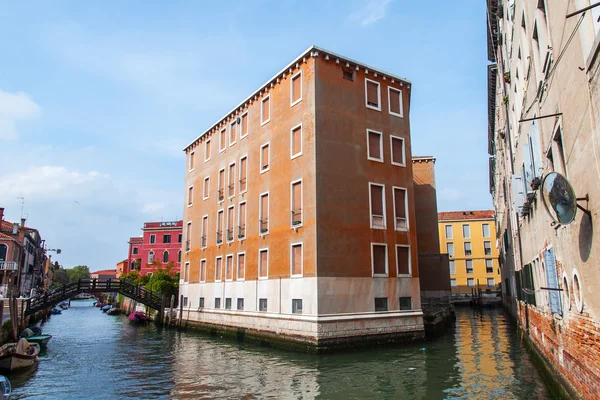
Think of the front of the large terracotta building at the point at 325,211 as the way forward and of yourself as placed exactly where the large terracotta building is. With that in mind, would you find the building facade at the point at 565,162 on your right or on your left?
on your left

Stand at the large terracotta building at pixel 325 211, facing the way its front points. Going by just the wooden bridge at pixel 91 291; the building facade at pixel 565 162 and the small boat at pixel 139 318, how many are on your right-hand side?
2

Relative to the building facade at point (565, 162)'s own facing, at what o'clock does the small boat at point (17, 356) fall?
The small boat is roughly at 12 o'clock from the building facade.

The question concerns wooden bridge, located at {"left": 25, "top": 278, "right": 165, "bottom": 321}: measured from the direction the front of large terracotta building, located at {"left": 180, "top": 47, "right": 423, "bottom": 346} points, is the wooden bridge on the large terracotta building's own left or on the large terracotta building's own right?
on the large terracotta building's own right

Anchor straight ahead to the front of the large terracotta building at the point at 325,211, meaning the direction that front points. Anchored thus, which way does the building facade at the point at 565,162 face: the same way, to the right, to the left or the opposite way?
to the right

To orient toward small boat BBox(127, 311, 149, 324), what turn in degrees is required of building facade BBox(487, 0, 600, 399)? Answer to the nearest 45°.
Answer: approximately 45° to its right

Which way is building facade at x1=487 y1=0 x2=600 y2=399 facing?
to the viewer's left
